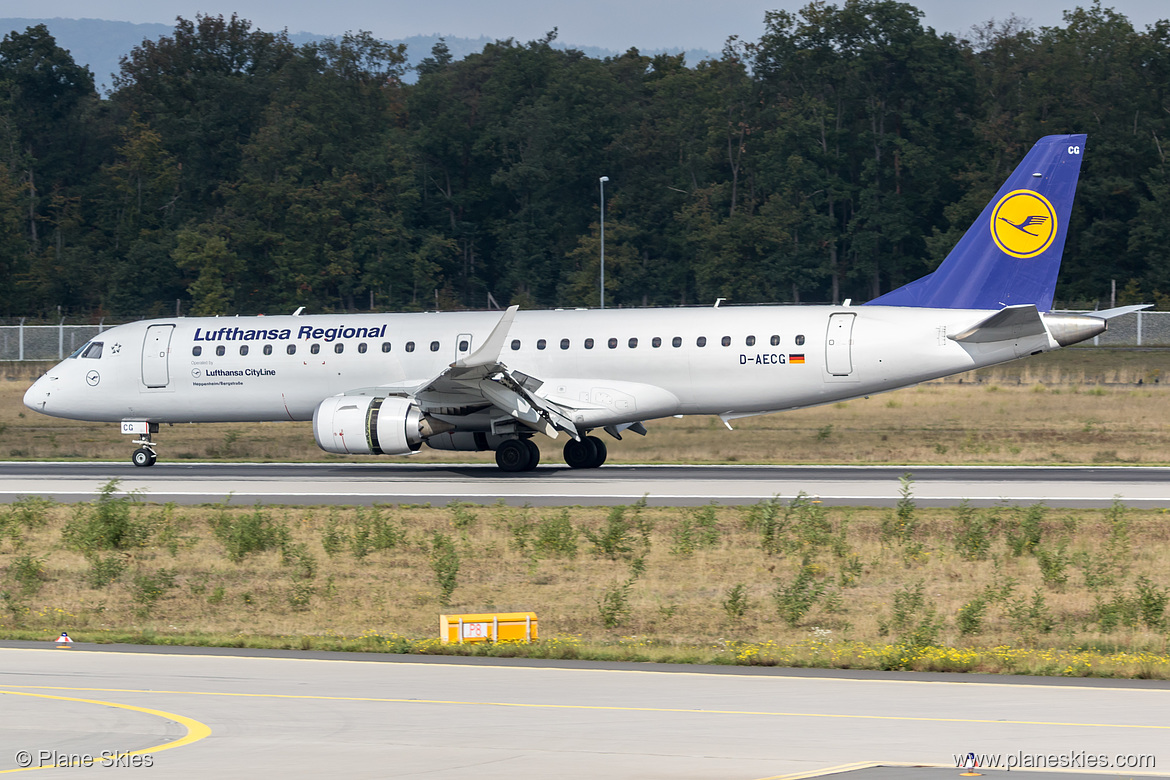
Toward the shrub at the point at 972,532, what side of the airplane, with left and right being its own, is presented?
left

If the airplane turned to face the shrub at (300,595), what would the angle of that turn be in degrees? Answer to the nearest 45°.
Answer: approximately 90° to its left

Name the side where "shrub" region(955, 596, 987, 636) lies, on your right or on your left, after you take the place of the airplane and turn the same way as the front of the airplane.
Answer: on your left

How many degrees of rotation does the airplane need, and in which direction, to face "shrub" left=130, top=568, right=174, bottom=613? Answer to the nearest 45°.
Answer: approximately 45° to its left

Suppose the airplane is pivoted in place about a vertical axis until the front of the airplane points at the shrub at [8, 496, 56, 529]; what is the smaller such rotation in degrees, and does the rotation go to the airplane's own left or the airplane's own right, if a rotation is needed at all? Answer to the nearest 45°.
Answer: approximately 45° to the airplane's own left

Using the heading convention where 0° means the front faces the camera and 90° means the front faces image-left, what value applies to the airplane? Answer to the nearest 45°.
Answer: approximately 90°

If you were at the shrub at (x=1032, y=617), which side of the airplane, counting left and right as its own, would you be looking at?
left

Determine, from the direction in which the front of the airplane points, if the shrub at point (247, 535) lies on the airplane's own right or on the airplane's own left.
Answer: on the airplane's own left

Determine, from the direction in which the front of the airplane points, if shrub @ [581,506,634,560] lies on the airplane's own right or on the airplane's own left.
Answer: on the airplane's own left

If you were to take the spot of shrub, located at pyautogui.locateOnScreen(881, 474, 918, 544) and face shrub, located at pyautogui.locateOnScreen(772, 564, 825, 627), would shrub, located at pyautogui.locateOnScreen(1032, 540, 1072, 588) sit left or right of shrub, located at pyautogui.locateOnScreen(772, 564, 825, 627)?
left

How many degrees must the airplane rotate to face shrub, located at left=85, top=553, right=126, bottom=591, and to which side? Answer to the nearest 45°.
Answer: approximately 45° to its left
